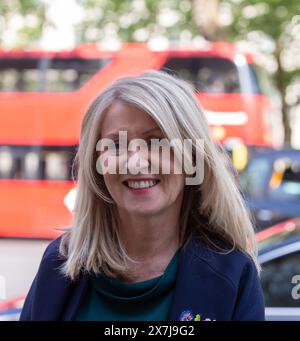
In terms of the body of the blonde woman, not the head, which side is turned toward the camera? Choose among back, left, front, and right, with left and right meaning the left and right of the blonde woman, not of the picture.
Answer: front

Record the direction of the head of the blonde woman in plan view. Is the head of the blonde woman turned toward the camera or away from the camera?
toward the camera

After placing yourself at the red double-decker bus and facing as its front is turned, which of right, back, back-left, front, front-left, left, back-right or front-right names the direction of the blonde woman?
right

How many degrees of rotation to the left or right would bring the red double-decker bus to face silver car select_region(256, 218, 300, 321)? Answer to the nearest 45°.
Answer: approximately 90° to its right

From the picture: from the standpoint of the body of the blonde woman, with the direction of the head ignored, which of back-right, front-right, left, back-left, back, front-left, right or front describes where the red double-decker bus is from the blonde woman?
back

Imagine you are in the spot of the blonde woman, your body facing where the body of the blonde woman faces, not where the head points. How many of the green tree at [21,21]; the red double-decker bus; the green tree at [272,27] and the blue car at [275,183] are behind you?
4

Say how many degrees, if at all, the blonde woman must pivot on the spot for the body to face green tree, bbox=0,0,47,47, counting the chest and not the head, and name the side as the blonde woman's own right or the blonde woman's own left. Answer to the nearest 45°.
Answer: approximately 180°

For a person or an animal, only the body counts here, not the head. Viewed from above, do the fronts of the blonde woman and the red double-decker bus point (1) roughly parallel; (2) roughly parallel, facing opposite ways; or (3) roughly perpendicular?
roughly perpendicular

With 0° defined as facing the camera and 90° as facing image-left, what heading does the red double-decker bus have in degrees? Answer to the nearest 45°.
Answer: approximately 270°

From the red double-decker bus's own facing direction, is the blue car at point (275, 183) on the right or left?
on its right
